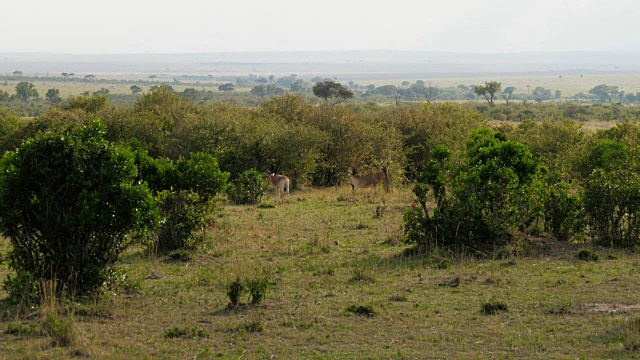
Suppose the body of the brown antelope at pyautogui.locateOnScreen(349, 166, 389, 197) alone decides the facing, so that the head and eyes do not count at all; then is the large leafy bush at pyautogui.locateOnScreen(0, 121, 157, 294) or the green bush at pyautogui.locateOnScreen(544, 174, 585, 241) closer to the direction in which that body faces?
the green bush

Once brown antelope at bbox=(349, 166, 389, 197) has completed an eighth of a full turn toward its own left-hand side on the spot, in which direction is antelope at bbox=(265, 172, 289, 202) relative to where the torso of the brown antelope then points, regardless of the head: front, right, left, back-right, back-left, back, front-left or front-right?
back-left

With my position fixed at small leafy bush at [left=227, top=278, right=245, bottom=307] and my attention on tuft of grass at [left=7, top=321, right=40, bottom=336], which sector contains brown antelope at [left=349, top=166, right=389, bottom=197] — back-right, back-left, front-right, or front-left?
back-right

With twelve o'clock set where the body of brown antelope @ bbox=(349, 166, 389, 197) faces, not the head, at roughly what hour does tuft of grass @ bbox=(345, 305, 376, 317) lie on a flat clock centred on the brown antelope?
The tuft of grass is roughly at 3 o'clock from the brown antelope.

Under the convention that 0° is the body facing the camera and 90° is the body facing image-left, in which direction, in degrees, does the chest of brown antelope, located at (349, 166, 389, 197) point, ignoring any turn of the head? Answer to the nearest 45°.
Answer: approximately 270°

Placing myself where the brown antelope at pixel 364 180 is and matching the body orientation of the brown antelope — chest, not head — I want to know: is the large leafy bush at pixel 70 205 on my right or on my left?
on my right

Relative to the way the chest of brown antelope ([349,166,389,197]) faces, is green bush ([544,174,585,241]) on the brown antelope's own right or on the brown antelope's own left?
on the brown antelope's own right

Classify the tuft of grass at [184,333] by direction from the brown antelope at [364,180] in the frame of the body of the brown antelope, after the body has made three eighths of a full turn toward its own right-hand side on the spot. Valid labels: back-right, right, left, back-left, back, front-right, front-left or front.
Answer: front-left

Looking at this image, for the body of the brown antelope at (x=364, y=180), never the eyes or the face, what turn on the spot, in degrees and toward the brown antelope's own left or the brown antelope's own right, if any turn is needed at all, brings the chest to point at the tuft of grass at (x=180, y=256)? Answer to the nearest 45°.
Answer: approximately 90° to the brown antelope's own right

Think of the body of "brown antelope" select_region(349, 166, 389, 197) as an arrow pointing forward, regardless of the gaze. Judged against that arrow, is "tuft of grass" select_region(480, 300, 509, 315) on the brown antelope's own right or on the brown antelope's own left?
on the brown antelope's own right

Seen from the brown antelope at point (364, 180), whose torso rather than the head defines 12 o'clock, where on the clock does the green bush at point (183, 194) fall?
The green bush is roughly at 4 o'clock from the brown antelope.

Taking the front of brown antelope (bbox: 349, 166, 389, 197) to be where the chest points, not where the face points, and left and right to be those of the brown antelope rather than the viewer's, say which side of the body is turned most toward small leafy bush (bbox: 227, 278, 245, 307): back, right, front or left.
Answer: right

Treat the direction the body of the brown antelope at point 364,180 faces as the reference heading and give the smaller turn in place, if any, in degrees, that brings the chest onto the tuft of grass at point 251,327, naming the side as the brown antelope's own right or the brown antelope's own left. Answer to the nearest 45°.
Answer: approximately 90° to the brown antelope's own right

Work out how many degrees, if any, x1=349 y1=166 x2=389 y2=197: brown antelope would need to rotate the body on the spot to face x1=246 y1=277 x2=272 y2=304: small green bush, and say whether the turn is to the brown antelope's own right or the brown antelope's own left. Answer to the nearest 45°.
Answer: approximately 90° to the brown antelope's own right
